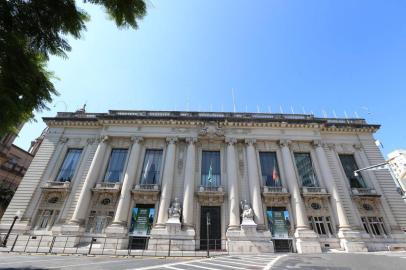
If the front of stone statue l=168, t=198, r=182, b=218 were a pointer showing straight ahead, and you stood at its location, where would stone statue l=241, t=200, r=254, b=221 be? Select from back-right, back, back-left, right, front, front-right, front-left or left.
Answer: left

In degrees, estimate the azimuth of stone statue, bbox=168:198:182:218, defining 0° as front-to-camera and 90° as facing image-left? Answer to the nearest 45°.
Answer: approximately 0°

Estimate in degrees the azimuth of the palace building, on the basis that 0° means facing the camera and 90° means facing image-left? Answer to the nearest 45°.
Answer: approximately 0°

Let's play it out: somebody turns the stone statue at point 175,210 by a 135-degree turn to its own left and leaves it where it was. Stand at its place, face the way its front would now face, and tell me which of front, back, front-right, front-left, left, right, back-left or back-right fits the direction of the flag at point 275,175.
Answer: front-right
